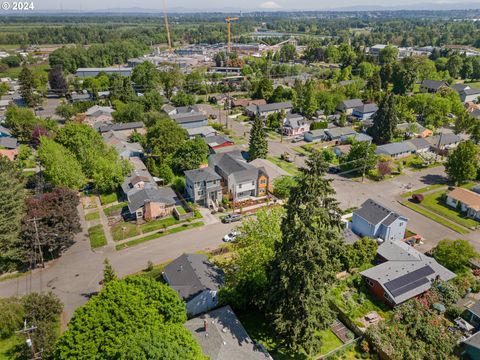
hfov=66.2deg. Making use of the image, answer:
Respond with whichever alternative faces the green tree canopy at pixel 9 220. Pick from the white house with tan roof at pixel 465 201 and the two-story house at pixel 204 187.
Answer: the white house with tan roof

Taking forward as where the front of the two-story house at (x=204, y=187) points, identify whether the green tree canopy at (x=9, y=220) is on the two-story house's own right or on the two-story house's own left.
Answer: on the two-story house's own right

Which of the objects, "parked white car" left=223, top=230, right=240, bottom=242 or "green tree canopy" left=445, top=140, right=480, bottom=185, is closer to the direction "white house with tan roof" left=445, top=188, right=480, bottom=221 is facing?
the parked white car

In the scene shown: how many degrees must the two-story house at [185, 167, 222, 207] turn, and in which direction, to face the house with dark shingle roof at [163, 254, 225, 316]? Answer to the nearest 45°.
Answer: approximately 45° to its right

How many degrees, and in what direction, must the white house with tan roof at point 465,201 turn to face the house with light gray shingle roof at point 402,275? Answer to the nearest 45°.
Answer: approximately 45° to its left

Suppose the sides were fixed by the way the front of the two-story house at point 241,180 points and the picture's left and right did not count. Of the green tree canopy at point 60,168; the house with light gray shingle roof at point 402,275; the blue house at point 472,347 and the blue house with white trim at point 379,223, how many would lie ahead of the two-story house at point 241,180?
3

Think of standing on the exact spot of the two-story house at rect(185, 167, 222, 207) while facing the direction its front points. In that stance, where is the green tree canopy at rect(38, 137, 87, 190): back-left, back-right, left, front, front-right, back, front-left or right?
back-right

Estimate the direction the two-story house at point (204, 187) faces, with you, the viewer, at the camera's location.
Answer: facing the viewer and to the right of the viewer

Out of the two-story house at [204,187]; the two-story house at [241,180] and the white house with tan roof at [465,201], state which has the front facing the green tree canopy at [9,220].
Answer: the white house with tan roof

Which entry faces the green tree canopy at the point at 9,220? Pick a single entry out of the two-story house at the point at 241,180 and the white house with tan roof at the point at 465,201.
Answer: the white house with tan roof

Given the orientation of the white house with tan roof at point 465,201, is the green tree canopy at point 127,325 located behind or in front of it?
in front

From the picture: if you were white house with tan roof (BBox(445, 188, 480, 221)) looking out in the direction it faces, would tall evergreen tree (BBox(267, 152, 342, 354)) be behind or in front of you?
in front

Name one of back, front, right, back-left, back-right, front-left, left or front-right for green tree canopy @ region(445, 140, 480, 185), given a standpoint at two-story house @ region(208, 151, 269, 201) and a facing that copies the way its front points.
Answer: front-left

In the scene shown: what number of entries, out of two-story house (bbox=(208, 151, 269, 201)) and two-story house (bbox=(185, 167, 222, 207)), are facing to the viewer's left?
0
